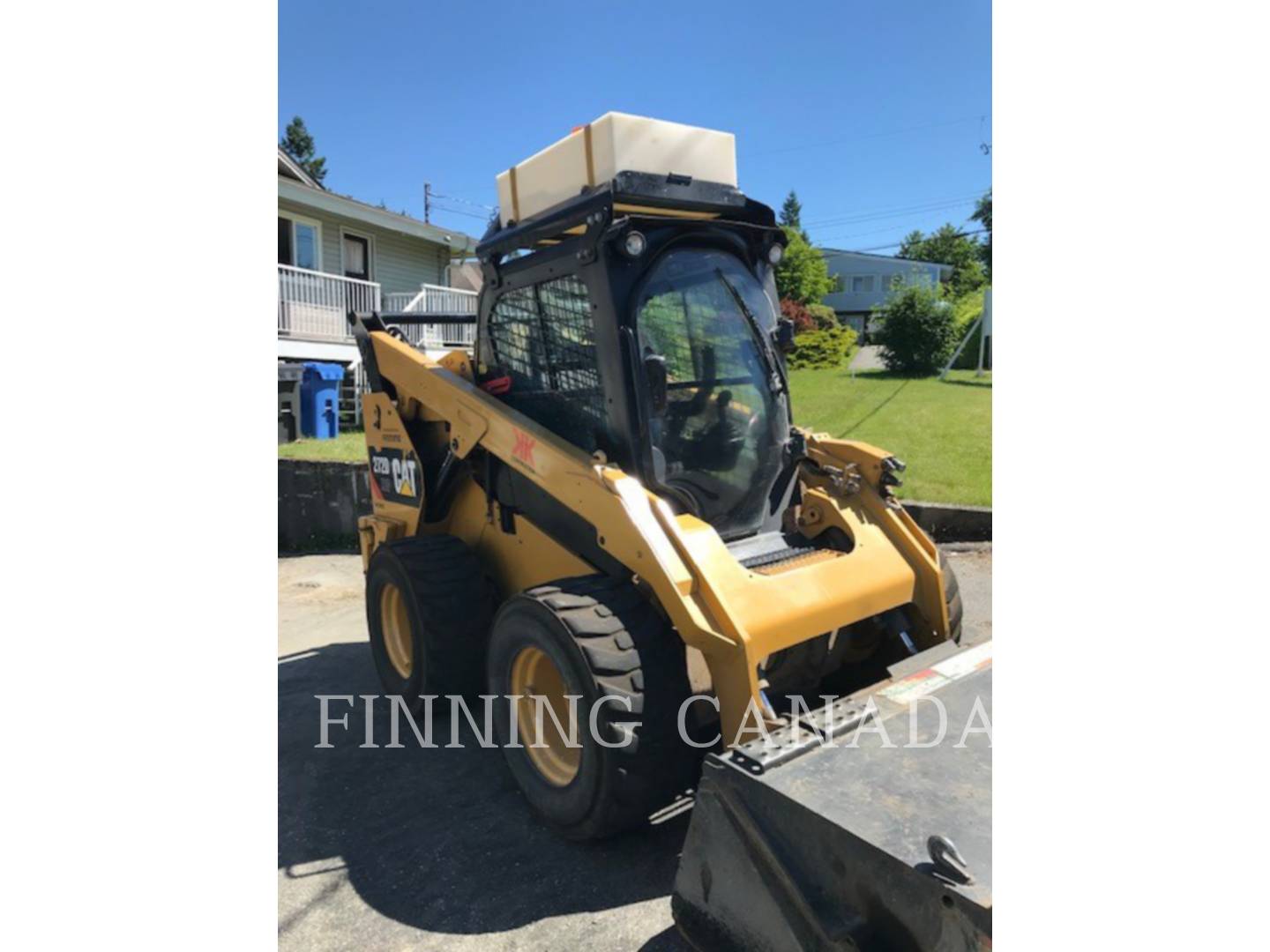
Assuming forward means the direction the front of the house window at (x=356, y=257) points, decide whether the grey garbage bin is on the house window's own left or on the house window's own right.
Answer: on the house window's own right

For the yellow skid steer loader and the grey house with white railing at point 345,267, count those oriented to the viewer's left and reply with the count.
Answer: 0

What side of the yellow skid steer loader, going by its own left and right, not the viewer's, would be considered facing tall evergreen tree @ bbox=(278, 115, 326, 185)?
back

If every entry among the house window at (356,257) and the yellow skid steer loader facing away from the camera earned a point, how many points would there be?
0

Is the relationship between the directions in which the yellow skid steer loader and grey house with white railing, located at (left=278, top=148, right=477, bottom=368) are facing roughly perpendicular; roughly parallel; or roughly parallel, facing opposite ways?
roughly parallel

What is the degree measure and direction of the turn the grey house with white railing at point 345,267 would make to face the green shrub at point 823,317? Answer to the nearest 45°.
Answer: approximately 90° to its left

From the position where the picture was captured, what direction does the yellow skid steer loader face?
facing the viewer and to the right of the viewer

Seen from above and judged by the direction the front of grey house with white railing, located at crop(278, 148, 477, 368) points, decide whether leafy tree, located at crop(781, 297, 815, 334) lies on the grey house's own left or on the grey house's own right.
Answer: on the grey house's own left

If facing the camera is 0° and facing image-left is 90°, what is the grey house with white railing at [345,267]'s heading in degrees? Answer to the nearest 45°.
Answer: approximately 315°

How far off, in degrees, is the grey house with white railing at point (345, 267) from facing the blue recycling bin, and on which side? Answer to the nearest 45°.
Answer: approximately 45° to its right

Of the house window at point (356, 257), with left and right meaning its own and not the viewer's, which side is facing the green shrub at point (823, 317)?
left

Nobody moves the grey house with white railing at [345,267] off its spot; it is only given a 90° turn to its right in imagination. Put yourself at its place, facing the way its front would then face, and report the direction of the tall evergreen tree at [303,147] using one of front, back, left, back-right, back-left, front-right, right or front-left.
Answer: back-right

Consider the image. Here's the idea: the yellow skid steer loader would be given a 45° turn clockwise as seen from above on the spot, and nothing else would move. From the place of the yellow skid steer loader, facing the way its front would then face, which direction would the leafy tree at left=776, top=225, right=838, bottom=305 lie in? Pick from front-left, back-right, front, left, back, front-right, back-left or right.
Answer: back

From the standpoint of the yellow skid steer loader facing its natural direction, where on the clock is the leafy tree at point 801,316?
The leafy tree is roughly at 8 o'clock from the yellow skid steer loader.

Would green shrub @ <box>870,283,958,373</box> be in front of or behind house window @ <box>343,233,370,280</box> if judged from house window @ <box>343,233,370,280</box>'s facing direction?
in front

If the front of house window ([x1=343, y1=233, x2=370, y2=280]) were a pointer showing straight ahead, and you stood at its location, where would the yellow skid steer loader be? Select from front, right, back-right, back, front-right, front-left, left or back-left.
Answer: front-right
